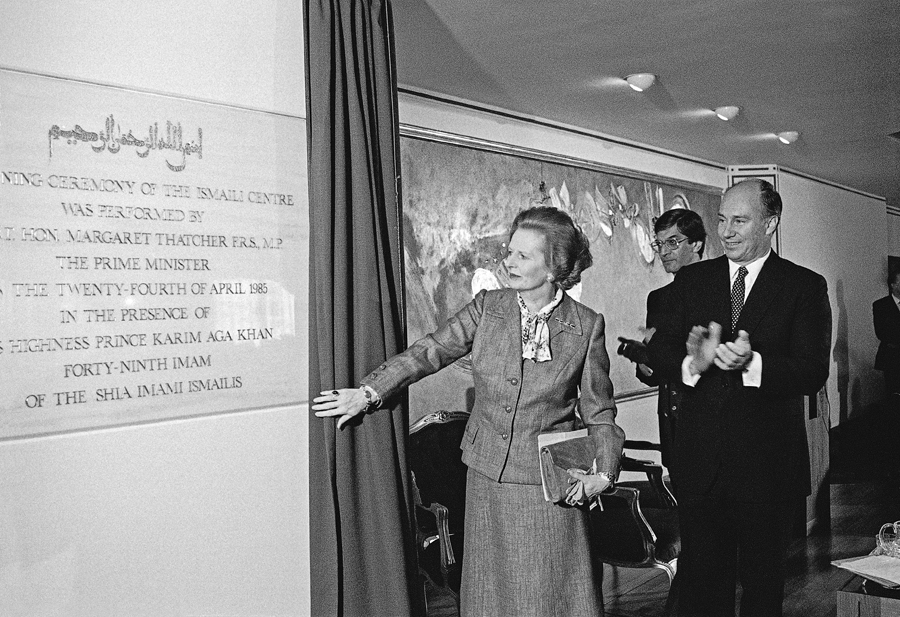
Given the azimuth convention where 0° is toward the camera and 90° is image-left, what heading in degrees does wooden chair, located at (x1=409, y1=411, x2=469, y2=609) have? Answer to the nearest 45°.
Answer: approximately 315°

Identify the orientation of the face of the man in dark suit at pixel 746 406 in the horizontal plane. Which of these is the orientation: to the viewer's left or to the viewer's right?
to the viewer's left

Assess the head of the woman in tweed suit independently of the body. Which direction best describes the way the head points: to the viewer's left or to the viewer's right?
to the viewer's left

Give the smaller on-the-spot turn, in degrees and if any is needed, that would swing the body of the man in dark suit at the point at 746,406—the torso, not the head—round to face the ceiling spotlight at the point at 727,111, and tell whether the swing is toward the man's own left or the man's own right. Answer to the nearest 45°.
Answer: approximately 135° to the man's own right

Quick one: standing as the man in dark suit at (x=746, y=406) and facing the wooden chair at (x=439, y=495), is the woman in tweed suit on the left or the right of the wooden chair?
left

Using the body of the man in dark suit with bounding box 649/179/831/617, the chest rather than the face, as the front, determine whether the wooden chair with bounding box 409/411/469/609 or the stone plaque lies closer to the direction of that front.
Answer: the stone plaque

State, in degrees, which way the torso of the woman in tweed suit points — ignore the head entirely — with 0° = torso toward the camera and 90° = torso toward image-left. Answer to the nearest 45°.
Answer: approximately 45°

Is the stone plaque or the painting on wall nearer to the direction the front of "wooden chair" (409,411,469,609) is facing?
the stone plaque

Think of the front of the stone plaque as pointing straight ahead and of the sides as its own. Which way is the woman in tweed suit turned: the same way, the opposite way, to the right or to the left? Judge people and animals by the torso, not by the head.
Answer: to the right

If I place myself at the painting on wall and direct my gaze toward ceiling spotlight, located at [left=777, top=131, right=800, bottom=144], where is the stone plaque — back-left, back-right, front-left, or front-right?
back-right

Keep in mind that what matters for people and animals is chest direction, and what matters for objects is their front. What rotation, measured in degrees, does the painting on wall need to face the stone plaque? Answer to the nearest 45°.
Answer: approximately 45° to its right
